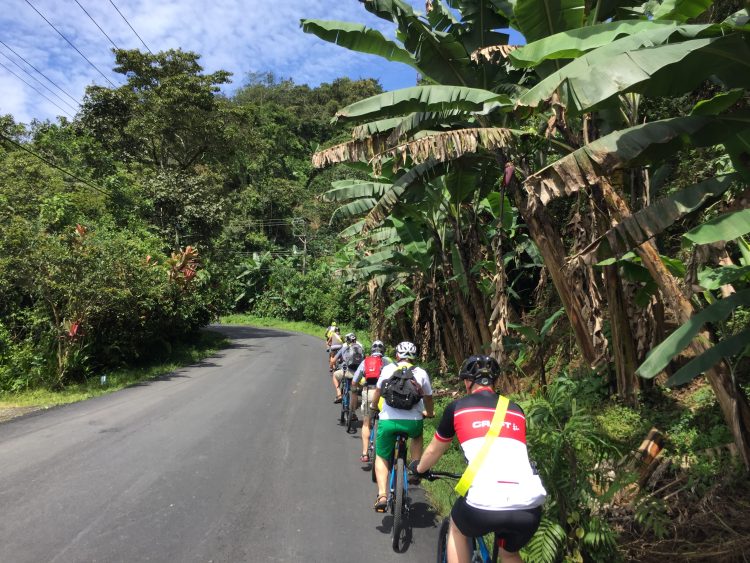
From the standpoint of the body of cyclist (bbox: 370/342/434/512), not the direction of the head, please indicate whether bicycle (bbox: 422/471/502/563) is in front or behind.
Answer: behind

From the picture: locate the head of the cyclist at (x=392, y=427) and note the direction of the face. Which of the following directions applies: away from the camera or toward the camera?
away from the camera

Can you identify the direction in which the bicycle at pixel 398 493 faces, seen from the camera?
facing away from the viewer

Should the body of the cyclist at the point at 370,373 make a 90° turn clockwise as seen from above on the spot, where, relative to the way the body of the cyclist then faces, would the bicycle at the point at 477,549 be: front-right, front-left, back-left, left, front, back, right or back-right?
right

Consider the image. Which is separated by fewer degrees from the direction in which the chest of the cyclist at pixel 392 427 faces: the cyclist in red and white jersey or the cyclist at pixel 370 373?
the cyclist

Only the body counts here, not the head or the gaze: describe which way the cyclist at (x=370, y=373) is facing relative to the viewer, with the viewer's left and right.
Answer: facing away from the viewer

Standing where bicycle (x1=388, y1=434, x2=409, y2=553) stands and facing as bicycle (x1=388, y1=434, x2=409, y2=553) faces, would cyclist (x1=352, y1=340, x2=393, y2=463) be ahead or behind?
ahead

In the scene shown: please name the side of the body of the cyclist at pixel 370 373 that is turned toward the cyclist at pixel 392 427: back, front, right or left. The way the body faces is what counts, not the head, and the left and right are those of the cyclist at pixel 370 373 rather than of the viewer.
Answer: back

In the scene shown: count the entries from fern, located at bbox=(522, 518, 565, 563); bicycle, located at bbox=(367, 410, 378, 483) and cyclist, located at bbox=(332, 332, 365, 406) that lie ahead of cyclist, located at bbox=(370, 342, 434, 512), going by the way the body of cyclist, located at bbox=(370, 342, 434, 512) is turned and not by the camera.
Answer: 2

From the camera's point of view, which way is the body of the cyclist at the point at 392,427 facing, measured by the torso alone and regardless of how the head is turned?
away from the camera

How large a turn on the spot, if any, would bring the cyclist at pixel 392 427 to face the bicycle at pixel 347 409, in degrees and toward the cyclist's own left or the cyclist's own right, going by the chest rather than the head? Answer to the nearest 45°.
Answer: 0° — they already face it

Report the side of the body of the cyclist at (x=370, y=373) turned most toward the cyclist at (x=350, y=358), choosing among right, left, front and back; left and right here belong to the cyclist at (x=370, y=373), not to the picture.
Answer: front

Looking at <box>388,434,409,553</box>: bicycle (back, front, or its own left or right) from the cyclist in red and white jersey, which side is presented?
back

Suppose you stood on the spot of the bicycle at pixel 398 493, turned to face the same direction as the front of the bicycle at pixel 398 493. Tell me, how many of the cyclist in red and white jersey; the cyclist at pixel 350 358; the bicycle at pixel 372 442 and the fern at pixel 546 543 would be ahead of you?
2
